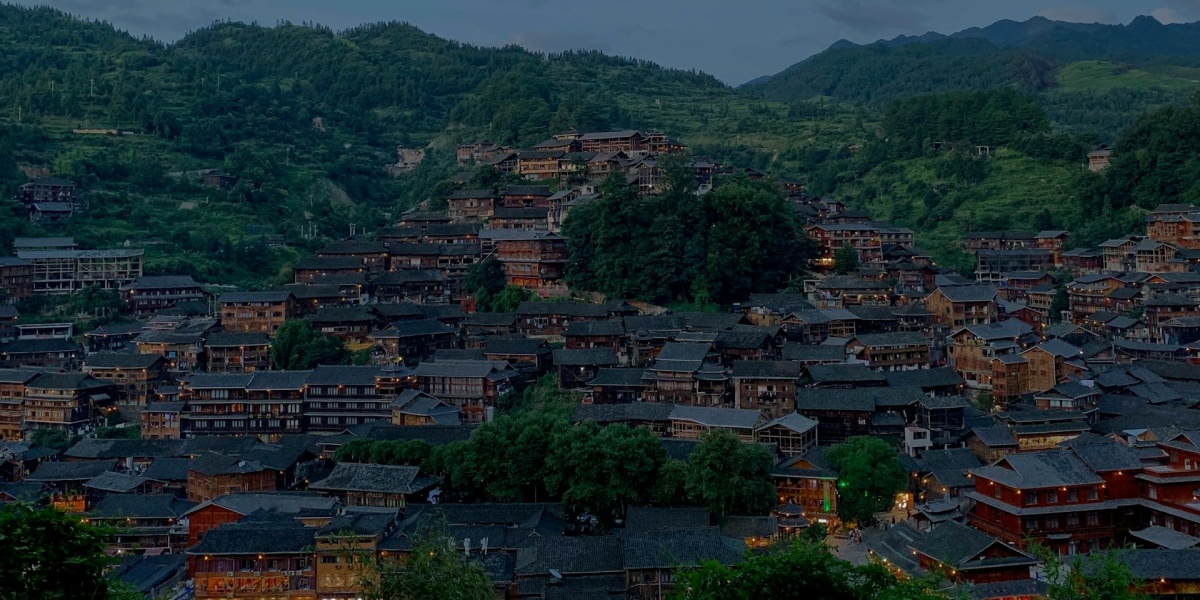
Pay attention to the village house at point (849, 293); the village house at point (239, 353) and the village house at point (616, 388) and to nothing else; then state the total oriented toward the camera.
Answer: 3

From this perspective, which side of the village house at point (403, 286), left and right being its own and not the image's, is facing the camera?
front

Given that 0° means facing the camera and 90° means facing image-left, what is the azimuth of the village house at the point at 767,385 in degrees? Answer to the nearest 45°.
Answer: approximately 0°

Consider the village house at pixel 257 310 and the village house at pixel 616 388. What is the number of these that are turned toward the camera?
2

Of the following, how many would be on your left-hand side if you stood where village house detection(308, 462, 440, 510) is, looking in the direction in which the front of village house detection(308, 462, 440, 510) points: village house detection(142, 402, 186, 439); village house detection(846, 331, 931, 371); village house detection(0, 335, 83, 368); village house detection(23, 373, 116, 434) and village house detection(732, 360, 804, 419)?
2

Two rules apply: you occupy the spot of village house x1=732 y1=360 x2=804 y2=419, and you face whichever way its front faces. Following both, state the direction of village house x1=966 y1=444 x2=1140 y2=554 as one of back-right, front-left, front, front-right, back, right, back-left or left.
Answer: front-left

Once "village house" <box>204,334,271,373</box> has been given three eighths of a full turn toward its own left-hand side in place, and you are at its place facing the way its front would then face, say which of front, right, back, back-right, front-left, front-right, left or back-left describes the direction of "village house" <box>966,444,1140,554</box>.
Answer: right

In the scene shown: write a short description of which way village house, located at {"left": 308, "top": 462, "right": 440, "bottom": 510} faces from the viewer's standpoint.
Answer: facing the viewer

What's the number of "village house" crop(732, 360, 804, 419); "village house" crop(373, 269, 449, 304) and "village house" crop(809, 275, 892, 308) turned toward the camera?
3

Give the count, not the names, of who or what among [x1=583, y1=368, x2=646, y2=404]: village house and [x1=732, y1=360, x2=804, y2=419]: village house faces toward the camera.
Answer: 2

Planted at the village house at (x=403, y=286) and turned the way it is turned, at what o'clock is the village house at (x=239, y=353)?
the village house at (x=239, y=353) is roughly at 2 o'clock from the village house at (x=403, y=286).

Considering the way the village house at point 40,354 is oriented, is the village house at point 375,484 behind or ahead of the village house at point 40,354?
ahead

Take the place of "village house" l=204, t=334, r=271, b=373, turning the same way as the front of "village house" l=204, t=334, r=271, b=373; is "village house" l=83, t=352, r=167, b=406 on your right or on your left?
on your right

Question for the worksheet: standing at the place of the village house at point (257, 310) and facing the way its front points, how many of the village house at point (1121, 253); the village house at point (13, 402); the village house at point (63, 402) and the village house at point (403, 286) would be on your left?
2

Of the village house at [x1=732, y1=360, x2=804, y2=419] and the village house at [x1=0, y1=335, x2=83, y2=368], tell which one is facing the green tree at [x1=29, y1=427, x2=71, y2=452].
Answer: the village house at [x1=0, y1=335, x2=83, y2=368]

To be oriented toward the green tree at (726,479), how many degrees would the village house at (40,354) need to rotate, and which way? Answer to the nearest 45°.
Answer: approximately 45° to its left

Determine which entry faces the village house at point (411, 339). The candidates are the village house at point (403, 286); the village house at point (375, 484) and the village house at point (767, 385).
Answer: the village house at point (403, 286)
